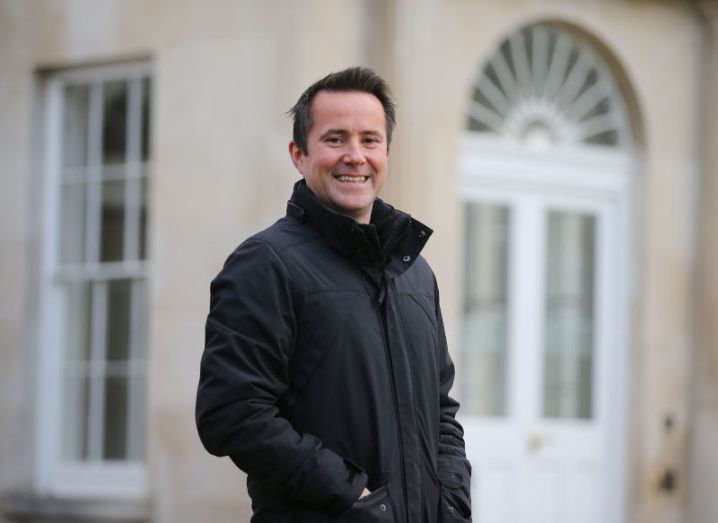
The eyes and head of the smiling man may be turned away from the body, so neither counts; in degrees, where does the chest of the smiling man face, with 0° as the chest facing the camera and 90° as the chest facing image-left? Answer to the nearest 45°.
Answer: approximately 315°

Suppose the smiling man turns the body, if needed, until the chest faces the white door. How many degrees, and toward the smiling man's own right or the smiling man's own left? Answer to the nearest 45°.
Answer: approximately 135° to the smiling man's own left

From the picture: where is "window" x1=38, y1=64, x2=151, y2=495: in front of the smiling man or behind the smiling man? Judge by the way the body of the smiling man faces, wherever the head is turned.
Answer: behind
